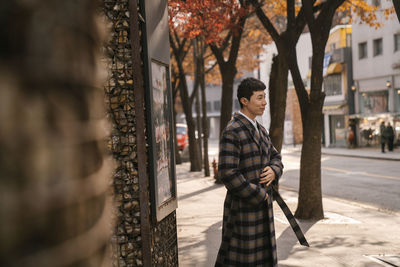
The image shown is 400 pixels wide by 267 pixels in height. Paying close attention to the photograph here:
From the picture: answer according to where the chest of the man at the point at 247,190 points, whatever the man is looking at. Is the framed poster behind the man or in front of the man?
behind

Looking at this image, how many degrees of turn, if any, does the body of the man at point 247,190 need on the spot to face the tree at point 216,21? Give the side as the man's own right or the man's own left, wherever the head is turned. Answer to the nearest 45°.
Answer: approximately 135° to the man's own left

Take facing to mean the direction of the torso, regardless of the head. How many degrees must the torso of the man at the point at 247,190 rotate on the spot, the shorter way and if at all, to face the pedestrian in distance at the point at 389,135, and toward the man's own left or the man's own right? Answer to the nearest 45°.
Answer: approximately 135° to the man's own left

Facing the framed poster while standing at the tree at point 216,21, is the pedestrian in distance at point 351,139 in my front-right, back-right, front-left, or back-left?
back-left

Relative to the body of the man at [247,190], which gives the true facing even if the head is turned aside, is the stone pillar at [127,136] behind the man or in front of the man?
behind

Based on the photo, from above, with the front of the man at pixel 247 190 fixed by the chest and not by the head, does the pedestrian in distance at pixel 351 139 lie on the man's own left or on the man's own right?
on the man's own left

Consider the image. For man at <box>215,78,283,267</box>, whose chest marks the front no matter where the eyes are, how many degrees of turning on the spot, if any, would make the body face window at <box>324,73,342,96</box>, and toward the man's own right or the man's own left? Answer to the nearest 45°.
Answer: approximately 135° to the man's own left

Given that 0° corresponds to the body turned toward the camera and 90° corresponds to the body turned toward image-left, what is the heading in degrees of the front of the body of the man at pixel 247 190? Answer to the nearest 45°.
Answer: approximately 315°
